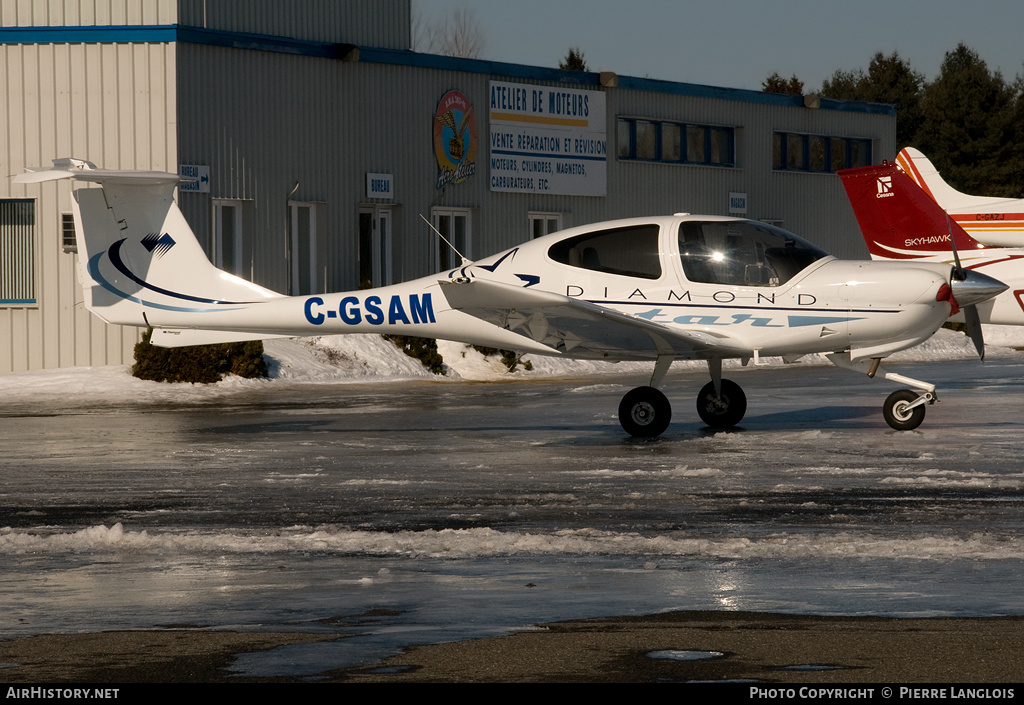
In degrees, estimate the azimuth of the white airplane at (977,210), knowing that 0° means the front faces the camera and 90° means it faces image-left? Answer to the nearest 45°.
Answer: approximately 270°

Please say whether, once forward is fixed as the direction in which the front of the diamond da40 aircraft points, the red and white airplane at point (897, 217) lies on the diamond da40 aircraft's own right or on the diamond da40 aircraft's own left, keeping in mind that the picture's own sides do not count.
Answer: on the diamond da40 aircraft's own left

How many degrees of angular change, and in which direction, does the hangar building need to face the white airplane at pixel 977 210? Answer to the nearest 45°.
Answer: approximately 45° to its left

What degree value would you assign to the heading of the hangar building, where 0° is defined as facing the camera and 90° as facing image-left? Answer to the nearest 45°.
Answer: approximately 315°

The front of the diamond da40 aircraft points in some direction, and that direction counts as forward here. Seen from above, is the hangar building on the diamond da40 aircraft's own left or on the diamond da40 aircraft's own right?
on the diamond da40 aircraft's own left

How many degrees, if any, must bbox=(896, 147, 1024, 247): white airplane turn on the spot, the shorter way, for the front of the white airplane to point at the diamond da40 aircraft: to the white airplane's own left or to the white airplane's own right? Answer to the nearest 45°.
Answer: approximately 90° to the white airplane's own right

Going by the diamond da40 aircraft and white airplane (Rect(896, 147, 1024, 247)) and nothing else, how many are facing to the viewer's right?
2

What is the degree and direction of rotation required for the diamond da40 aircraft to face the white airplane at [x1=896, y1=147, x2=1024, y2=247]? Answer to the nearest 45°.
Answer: approximately 45° to its left

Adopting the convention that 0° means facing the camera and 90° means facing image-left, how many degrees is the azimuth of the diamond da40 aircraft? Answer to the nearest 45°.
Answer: approximately 270°

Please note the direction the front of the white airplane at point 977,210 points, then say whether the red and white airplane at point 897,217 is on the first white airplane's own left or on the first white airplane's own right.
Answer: on the first white airplane's own right
